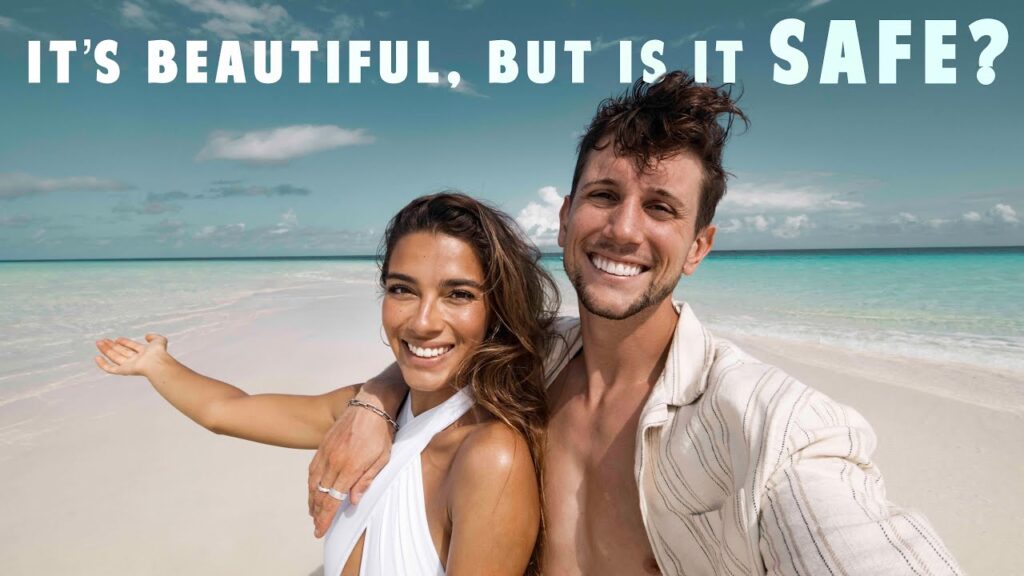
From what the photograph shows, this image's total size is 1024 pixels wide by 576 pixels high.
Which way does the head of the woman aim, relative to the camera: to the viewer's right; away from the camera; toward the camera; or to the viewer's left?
toward the camera

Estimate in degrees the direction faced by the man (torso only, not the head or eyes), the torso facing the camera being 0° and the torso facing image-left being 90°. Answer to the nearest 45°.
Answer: approximately 45°

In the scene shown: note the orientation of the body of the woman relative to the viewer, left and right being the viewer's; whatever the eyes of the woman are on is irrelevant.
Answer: facing the viewer and to the left of the viewer

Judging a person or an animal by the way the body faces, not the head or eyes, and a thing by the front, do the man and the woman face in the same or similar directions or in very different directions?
same or similar directions
